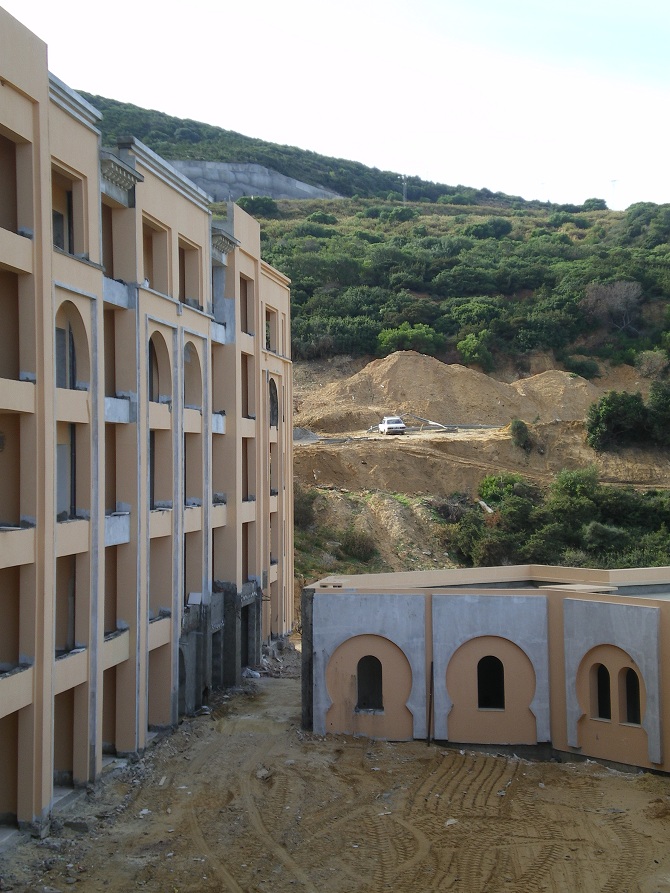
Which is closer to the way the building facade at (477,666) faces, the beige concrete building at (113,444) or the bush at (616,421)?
the beige concrete building

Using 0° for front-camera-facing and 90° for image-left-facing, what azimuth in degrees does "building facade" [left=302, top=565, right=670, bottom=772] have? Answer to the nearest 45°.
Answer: approximately 0°

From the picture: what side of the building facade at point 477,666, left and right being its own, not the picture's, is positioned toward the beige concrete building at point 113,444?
right

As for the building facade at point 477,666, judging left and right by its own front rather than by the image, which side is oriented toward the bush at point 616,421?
back

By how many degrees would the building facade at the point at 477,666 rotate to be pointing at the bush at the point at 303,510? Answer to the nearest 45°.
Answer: approximately 180°

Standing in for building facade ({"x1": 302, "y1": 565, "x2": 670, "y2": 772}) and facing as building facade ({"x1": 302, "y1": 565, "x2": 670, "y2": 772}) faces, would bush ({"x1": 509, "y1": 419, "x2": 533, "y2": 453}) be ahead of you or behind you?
behind

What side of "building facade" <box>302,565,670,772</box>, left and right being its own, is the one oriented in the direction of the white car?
back

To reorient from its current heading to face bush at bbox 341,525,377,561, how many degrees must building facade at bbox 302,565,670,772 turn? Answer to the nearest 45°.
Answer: approximately 180°
